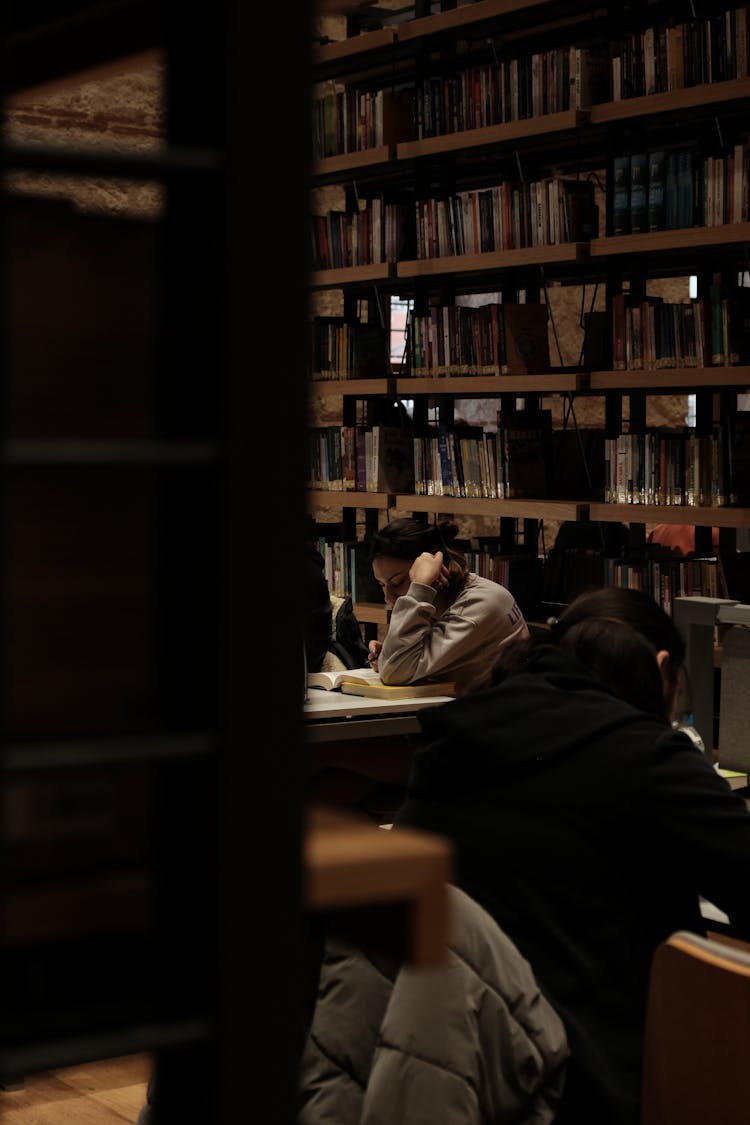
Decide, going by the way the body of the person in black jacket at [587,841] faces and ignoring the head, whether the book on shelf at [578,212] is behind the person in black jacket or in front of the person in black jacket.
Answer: in front

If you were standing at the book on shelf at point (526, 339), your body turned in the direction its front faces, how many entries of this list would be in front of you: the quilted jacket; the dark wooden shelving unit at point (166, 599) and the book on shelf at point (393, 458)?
2

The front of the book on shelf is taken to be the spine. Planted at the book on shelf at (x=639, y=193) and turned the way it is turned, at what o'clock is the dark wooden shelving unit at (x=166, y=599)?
The dark wooden shelving unit is roughly at 12 o'clock from the book on shelf.

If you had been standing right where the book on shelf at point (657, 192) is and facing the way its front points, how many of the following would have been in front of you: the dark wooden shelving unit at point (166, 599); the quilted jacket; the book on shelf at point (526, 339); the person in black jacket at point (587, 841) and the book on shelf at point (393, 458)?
3

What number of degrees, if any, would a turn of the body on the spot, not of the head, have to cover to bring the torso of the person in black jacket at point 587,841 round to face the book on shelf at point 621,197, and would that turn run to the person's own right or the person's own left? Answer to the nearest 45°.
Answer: approximately 45° to the person's own left

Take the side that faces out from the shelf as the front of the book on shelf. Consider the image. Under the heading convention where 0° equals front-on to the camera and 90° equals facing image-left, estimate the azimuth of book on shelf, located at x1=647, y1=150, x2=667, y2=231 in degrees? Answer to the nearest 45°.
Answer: approximately 0°

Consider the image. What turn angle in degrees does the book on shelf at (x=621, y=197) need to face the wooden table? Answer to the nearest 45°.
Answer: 0° — it already faces it
